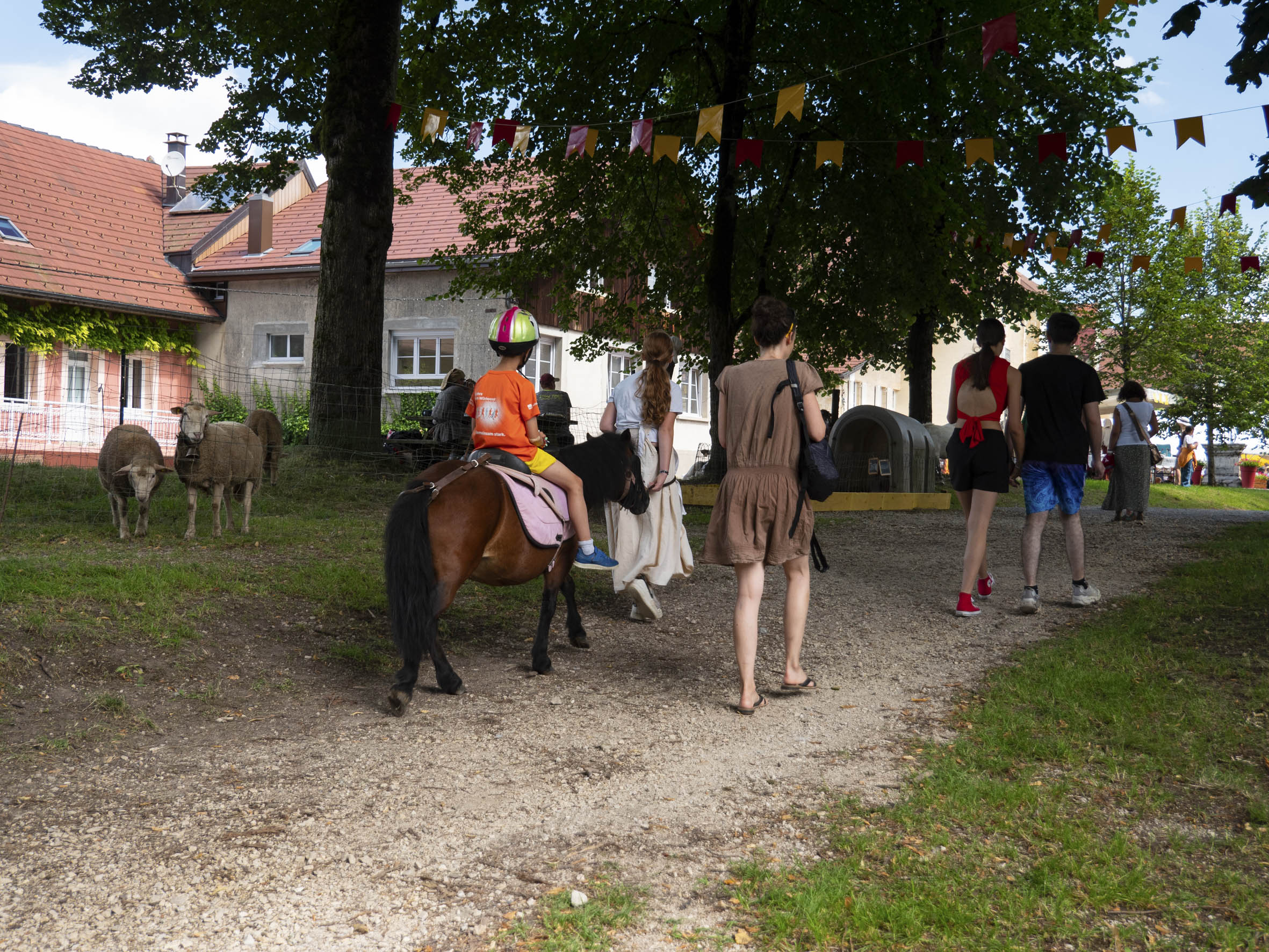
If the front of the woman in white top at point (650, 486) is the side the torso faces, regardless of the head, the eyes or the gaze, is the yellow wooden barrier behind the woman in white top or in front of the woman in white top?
in front

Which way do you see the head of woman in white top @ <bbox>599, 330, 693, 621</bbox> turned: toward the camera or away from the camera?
away from the camera

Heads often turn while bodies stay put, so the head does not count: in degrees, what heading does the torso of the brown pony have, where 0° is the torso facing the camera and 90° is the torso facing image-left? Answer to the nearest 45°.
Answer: approximately 225°

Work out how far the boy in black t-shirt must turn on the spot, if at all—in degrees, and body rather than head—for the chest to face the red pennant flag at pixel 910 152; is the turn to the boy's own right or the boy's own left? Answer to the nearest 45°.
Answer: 0° — they already face it

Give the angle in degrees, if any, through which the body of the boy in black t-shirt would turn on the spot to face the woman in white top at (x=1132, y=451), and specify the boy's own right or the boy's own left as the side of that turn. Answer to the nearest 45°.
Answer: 0° — they already face them

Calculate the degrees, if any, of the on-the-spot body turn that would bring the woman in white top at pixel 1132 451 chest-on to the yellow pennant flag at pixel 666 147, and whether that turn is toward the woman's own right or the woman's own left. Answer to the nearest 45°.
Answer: approximately 135° to the woman's own left

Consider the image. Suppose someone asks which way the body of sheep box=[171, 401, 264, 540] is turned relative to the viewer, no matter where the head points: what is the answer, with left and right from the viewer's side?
facing the viewer and to the left of the viewer

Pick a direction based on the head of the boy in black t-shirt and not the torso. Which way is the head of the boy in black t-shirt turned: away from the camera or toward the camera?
away from the camera

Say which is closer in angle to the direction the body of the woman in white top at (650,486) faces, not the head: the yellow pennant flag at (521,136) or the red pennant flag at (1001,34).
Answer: the yellow pennant flag

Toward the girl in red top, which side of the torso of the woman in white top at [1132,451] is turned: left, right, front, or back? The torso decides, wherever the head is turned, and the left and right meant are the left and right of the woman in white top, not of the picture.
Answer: back

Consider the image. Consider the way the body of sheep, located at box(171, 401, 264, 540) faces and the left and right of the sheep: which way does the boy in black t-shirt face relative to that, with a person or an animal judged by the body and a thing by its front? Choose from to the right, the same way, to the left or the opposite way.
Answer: the opposite way

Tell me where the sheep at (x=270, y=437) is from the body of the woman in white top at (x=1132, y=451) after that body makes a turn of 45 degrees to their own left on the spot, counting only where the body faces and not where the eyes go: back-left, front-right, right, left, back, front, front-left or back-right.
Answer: left

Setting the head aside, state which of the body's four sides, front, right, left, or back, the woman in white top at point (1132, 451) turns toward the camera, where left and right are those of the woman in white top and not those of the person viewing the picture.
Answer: back

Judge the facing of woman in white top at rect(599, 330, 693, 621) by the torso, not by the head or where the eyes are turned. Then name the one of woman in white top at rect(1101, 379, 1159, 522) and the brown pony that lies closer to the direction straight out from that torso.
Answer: the woman in white top

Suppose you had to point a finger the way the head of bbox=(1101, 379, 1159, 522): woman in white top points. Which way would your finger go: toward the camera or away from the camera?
away from the camera

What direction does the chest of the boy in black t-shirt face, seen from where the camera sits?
away from the camera
